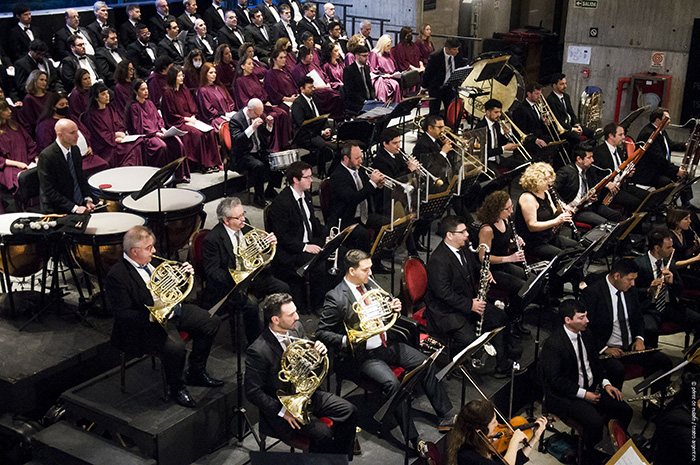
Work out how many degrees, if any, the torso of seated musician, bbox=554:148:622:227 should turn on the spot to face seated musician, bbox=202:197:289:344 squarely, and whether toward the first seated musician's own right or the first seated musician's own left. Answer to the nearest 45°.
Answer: approximately 90° to the first seated musician's own right

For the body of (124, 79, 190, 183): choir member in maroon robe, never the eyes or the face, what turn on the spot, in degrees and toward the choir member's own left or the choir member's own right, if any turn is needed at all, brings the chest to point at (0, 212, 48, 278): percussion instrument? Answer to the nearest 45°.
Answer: approximately 45° to the choir member's own right

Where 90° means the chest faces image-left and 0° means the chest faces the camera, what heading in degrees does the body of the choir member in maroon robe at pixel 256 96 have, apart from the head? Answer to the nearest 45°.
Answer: approximately 315°

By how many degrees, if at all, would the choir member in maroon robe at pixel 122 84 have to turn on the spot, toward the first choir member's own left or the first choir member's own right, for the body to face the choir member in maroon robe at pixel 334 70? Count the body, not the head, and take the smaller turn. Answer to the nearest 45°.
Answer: approximately 90° to the first choir member's own left

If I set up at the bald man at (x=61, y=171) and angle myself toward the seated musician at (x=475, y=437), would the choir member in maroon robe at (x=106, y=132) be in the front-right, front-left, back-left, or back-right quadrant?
back-left

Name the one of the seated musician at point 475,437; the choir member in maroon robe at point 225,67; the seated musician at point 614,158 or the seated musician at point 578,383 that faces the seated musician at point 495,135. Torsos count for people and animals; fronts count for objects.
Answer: the choir member in maroon robe

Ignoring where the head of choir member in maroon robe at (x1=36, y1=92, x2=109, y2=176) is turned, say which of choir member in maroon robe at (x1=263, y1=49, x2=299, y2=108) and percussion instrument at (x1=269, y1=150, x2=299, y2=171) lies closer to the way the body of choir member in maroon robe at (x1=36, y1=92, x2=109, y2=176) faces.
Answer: the percussion instrument

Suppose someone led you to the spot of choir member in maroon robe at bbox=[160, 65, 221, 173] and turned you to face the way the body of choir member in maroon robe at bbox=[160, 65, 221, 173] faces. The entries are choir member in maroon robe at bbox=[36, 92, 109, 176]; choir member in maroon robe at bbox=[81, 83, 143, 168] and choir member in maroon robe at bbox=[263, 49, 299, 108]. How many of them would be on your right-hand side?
2

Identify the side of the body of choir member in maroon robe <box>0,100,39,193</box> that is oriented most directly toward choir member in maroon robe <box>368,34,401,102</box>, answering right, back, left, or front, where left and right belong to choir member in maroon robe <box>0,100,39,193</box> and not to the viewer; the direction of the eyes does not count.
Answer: left
